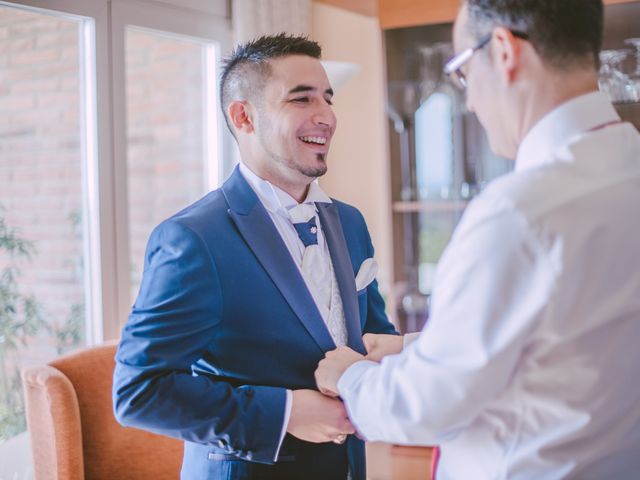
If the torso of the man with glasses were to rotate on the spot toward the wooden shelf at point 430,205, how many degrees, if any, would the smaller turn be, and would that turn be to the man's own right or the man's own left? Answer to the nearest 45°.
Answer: approximately 45° to the man's own right

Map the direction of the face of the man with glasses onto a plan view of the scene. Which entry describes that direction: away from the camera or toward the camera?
away from the camera

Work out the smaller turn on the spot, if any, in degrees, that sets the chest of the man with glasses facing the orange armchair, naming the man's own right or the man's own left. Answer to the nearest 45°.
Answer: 0° — they already face it

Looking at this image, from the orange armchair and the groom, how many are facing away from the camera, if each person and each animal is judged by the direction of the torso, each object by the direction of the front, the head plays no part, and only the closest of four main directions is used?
0

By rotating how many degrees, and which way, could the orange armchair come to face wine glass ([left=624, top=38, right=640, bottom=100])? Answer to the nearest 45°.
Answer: approximately 45° to its left

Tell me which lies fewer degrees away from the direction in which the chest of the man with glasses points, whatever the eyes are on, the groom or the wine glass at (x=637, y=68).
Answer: the groom

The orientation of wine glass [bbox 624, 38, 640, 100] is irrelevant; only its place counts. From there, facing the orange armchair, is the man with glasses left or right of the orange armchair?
left

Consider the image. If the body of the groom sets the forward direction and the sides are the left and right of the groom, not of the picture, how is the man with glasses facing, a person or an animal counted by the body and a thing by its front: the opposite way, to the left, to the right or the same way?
the opposite way

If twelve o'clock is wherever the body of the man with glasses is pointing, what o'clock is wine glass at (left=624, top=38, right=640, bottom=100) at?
The wine glass is roughly at 2 o'clock from the man with glasses.

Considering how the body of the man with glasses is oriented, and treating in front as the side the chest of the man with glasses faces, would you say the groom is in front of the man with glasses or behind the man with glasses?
in front

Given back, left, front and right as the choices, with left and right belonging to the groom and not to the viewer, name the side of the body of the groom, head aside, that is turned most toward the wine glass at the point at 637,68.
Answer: left
